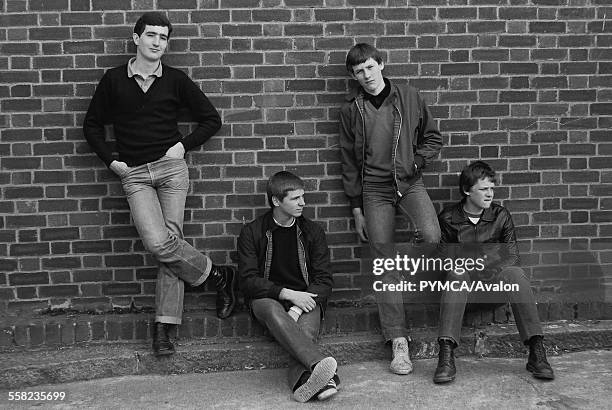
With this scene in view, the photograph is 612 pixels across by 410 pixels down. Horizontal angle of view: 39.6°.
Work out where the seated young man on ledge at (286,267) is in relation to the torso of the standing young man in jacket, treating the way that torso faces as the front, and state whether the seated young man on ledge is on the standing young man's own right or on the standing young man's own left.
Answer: on the standing young man's own right

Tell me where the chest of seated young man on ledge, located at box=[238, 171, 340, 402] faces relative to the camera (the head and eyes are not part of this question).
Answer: toward the camera

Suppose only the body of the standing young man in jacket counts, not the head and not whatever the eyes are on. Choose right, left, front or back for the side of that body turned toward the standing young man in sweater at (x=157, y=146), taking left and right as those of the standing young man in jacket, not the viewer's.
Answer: right

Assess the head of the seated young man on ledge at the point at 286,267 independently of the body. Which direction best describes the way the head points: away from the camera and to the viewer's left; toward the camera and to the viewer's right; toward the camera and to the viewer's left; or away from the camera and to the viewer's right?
toward the camera and to the viewer's right

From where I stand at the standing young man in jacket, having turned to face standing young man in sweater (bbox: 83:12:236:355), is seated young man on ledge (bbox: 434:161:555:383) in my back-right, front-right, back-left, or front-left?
back-left

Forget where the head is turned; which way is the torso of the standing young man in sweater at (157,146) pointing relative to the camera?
toward the camera

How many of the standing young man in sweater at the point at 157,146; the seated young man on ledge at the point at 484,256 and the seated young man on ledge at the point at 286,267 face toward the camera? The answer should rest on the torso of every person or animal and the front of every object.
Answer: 3

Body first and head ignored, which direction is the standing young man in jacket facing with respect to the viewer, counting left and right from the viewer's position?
facing the viewer

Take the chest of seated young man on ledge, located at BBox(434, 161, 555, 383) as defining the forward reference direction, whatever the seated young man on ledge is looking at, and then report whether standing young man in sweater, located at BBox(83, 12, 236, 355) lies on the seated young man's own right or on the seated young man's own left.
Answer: on the seated young man's own right

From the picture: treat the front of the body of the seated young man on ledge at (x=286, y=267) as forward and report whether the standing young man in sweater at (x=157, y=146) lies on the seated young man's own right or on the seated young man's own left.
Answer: on the seated young man's own right

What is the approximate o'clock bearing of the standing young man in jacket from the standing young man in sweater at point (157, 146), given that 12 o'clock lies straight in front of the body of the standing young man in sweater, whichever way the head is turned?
The standing young man in jacket is roughly at 9 o'clock from the standing young man in sweater.
